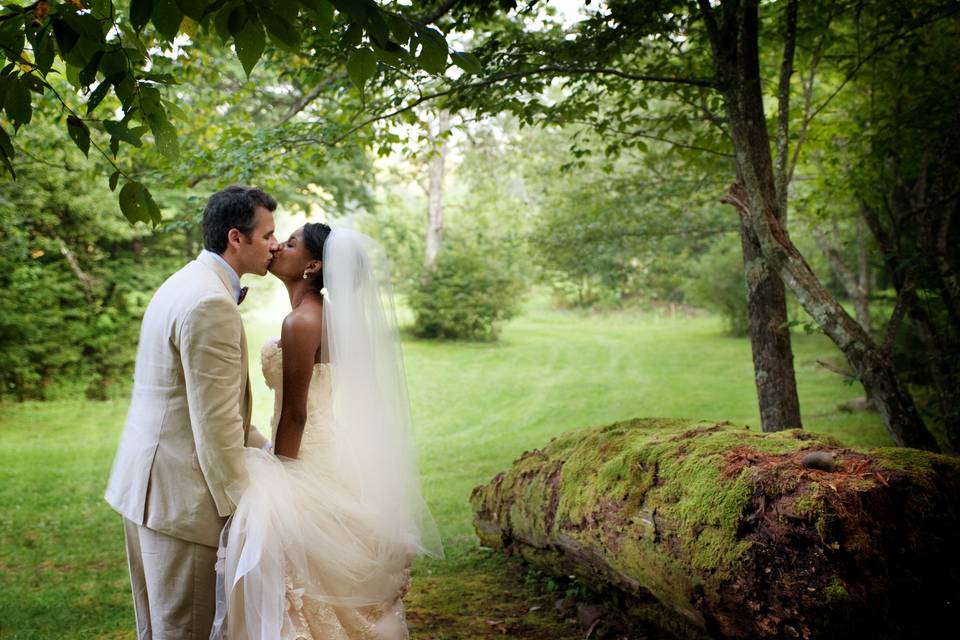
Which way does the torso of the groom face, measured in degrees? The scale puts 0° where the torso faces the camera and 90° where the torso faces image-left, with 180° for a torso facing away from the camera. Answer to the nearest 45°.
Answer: approximately 270°

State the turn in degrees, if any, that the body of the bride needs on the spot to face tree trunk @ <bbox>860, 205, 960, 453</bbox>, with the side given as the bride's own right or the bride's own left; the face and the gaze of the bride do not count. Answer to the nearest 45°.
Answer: approximately 180°

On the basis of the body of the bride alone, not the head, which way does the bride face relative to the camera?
to the viewer's left

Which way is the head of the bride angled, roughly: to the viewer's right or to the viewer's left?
to the viewer's left

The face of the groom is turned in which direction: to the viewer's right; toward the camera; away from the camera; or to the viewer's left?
to the viewer's right

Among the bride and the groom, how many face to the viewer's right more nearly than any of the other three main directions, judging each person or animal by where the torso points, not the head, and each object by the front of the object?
1

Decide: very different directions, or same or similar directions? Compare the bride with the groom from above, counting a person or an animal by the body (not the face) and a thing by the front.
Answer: very different directions

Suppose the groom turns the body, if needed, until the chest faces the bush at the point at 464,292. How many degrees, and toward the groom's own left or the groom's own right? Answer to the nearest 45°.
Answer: approximately 45° to the groom's own left

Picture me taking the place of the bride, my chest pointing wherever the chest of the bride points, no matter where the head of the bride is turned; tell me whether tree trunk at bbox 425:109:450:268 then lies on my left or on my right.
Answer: on my right

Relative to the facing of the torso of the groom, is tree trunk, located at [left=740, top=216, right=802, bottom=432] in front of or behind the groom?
in front
